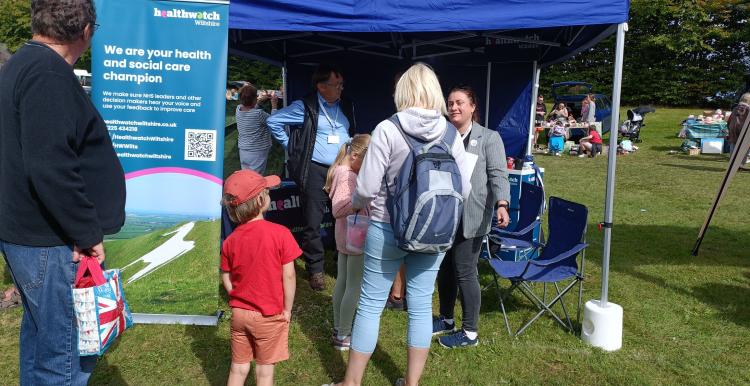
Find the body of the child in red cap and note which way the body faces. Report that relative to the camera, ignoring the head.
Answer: away from the camera

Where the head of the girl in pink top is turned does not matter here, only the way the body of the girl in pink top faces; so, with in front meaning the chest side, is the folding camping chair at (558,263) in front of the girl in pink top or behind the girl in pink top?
in front

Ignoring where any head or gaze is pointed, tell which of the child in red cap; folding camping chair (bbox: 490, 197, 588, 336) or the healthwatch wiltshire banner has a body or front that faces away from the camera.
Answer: the child in red cap

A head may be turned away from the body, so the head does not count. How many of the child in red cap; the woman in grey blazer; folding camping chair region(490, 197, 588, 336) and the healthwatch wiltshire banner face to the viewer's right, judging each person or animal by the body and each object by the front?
0

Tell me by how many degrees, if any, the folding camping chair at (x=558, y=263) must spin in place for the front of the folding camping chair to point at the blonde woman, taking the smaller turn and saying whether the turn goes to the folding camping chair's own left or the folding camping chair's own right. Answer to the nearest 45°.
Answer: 0° — it already faces them

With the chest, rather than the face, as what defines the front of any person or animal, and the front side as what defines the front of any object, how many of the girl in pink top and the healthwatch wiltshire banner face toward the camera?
1

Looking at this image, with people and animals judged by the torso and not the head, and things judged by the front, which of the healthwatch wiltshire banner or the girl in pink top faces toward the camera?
the healthwatch wiltshire banner

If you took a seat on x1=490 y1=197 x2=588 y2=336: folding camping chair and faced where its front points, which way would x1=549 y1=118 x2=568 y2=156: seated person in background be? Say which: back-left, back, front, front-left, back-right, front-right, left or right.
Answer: back-right

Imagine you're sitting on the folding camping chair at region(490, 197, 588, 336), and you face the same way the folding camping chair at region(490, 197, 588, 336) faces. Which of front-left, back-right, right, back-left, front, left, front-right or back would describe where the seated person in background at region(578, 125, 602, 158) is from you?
back-right

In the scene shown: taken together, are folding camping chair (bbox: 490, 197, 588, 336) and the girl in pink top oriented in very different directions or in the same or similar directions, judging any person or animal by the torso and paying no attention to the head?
very different directions

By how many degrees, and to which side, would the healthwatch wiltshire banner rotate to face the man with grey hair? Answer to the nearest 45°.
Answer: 0° — it already faces them

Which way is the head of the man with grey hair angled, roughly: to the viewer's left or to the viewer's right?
to the viewer's right

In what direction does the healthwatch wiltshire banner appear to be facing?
toward the camera
